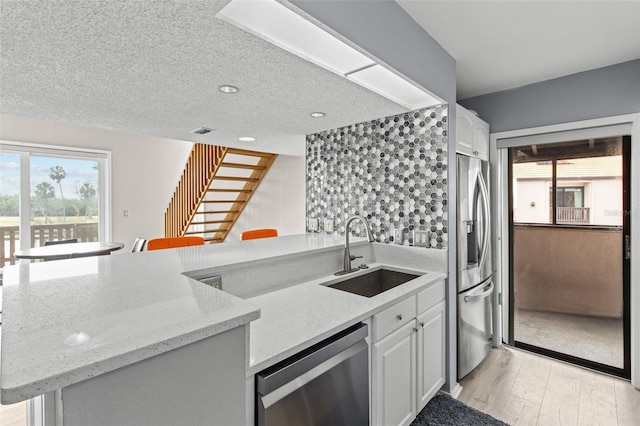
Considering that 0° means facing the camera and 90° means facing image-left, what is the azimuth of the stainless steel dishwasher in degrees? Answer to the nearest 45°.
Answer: approximately 315°

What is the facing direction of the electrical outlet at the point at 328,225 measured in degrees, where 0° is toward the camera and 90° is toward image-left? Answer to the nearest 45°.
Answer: approximately 45°

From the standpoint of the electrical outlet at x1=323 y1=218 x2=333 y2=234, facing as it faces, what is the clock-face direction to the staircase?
The staircase is roughly at 3 o'clock from the electrical outlet.

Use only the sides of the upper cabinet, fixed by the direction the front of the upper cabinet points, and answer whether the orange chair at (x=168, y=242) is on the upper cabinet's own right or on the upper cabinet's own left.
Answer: on the upper cabinet's own right

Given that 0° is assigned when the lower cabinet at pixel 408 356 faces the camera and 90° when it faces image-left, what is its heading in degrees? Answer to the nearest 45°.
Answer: approximately 315°

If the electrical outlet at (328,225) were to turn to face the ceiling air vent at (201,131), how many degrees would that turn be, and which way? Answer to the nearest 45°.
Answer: approximately 45° to its right

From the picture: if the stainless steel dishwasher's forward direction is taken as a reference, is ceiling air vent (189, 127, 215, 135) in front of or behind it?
behind

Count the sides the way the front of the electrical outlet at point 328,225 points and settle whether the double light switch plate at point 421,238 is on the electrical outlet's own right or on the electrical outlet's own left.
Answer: on the electrical outlet's own left

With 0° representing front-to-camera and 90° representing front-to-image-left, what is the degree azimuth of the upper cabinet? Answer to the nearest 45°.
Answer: approximately 315°
